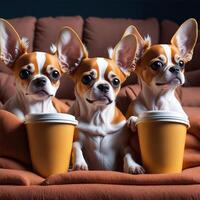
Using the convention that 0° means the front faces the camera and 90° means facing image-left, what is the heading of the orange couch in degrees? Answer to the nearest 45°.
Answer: approximately 0°

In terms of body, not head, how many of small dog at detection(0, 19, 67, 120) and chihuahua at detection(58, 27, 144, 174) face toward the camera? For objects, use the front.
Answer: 2

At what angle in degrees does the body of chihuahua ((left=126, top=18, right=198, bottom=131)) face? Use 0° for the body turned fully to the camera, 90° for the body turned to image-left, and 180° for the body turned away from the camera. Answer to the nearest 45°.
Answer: approximately 315°
